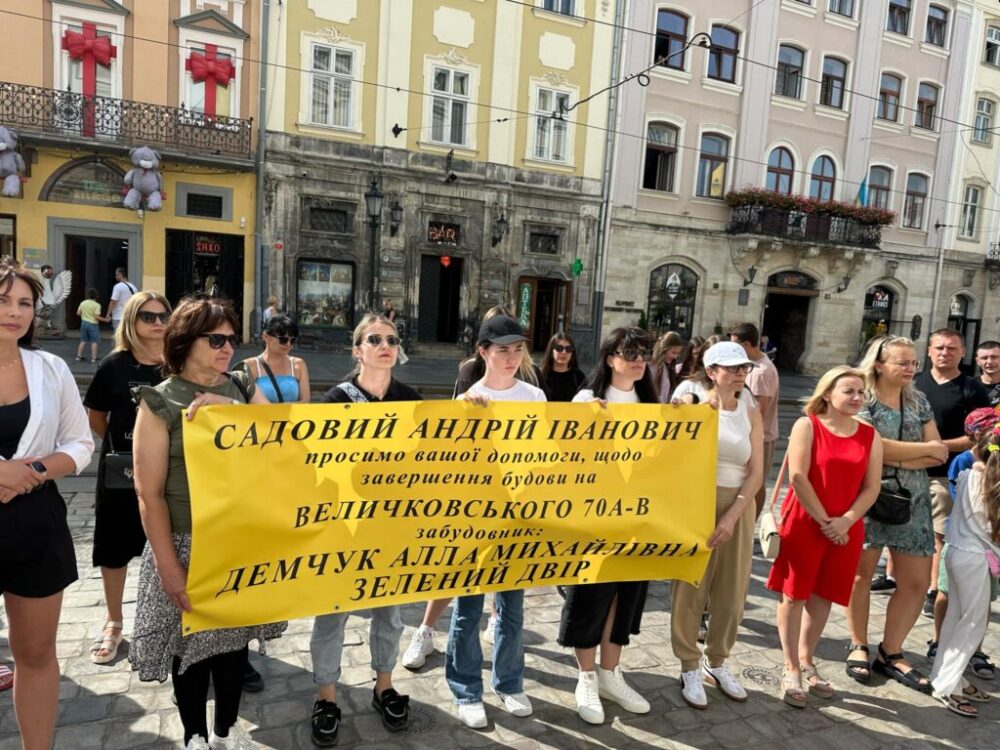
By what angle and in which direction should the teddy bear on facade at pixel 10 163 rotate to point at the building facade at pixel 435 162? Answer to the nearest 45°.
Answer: approximately 90° to its left

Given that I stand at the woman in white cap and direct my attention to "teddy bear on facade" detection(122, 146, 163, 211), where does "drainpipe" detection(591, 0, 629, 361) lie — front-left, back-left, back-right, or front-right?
front-right

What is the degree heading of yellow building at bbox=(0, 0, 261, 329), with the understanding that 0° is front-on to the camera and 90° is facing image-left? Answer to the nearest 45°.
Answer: approximately 0°

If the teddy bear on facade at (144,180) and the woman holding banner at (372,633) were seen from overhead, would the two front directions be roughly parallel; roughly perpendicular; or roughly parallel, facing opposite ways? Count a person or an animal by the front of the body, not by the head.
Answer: roughly parallel

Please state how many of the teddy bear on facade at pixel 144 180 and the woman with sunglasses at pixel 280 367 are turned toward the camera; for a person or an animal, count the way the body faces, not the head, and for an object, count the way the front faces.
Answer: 2

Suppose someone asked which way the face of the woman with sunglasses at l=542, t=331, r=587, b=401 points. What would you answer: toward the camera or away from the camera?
toward the camera

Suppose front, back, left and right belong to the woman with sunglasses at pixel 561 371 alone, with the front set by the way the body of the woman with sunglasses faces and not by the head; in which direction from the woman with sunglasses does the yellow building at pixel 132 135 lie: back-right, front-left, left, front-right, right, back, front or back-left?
back-right

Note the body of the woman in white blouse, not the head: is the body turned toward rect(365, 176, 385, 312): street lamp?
no

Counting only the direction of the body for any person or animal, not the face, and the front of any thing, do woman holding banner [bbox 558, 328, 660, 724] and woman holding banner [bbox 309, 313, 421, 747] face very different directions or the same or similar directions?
same or similar directions

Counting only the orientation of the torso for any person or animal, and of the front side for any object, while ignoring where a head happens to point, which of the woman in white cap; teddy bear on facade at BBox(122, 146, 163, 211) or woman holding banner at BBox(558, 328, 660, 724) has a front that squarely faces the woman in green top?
the teddy bear on facade

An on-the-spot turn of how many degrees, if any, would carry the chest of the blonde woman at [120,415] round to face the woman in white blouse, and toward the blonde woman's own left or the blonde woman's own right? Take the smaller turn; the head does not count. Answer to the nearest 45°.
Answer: approximately 45° to the blonde woman's own right

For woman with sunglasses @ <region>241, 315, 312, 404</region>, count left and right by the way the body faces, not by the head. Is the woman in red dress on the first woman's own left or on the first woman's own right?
on the first woman's own left

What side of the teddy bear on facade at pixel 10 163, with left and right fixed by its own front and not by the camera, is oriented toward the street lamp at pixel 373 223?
left

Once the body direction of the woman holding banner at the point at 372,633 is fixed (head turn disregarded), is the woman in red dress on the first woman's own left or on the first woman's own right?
on the first woman's own left

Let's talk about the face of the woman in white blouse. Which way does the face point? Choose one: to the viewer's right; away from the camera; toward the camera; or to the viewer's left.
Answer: toward the camera

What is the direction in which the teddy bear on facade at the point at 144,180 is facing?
toward the camera

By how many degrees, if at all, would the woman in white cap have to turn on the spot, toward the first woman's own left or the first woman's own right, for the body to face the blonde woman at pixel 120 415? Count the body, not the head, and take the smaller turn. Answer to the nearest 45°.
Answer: approximately 135° to the first woman's own right

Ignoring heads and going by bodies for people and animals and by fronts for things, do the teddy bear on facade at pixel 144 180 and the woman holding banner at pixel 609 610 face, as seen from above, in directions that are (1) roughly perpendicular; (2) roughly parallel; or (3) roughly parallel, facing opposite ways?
roughly parallel

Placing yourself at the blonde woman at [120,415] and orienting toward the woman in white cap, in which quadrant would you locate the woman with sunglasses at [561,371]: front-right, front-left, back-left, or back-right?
front-left

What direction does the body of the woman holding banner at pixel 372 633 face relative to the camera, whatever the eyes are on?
toward the camera
